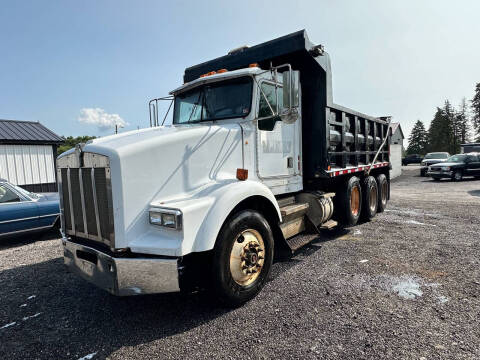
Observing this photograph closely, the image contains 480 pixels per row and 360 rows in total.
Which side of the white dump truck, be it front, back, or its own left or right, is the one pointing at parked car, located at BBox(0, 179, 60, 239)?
right

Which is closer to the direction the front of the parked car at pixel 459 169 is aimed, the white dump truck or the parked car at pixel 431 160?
the white dump truck

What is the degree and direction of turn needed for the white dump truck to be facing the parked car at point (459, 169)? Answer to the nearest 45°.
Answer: approximately 180°

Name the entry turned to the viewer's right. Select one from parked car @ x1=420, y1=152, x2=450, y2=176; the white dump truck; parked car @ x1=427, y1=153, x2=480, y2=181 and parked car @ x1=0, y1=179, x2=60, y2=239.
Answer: parked car @ x1=0, y1=179, x2=60, y2=239

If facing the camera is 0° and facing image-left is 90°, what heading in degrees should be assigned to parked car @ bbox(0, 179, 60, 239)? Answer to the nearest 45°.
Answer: approximately 270°

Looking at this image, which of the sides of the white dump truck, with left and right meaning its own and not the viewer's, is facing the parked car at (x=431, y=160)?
back

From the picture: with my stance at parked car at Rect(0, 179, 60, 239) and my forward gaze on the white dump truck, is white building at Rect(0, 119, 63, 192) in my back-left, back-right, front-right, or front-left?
back-left

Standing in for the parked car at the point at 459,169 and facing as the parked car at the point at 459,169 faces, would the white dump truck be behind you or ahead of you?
ahead

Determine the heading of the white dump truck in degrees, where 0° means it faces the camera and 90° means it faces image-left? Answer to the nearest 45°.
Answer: approximately 45°

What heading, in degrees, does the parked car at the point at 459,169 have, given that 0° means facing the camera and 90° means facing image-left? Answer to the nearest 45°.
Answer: approximately 45°
